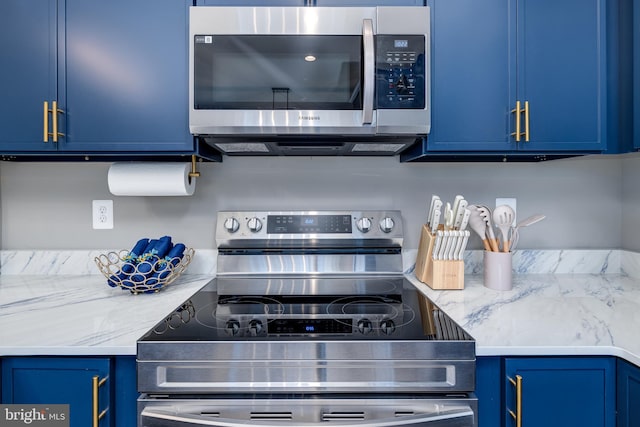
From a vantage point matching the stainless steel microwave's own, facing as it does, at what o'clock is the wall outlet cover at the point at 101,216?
The wall outlet cover is roughly at 4 o'clock from the stainless steel microwave.

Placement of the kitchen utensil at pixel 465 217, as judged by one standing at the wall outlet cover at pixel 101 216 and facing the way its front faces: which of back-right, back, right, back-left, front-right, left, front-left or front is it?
front-left

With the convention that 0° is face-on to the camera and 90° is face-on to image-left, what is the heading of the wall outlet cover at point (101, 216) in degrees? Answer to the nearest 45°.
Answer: approximately 0°

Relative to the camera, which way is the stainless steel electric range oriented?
toward the camera

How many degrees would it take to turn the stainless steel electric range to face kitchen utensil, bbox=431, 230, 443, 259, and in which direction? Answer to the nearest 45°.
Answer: approximately 135° to its left
